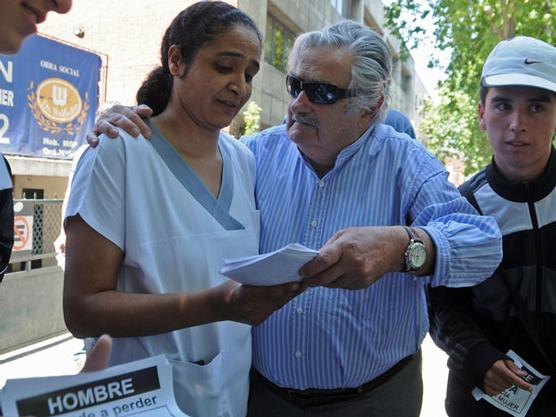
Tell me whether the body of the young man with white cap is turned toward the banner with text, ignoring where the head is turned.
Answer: no

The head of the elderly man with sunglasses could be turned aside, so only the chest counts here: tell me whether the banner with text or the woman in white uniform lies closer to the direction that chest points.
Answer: the woman in white uniform

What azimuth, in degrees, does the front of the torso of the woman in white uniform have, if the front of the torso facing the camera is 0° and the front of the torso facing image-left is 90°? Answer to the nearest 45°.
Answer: approximately 315°

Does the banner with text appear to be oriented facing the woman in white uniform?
yes

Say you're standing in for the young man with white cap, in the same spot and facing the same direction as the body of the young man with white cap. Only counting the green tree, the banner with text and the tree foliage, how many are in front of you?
0

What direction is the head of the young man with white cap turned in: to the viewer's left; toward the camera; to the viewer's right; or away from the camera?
toward the camera

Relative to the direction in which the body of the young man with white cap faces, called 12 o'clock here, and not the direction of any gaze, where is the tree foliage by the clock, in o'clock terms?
The tree foliage is roughly at 6 o'clock from the young man with white cap.

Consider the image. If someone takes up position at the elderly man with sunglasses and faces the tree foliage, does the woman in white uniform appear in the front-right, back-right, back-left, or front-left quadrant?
back-left

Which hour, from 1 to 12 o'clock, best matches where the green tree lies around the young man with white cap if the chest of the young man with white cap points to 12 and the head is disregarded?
The green tree is roughly at 5 o'clock from the young man with white cap.

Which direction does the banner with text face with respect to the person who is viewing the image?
facing the viewer

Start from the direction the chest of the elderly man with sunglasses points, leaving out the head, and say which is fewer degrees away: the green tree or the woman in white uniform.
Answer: the woman in white uniform

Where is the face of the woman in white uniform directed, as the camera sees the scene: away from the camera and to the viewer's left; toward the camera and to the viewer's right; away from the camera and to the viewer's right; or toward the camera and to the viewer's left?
toward the camera and to the viewer's right

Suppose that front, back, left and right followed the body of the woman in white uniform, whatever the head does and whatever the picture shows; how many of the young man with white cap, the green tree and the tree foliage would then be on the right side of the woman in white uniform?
0

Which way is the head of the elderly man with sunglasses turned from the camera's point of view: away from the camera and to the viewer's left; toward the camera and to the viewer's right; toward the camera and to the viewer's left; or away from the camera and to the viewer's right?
toward the camera and to the viewer's left

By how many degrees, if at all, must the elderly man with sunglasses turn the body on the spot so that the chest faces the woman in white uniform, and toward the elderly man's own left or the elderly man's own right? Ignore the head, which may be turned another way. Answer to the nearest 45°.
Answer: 0° — they already face them
